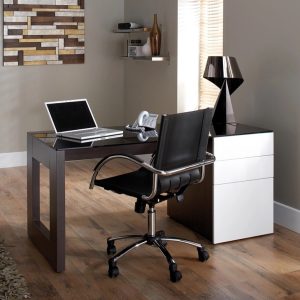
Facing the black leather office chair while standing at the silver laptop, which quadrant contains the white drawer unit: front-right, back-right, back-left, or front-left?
front-left

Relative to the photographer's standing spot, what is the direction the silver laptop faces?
facing the viewer and to the right of the viewer

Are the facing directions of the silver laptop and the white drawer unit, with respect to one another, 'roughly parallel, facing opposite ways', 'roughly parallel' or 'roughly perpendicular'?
roughly parallel

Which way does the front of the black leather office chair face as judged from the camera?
facing away from the viewer and to the left of the viewer

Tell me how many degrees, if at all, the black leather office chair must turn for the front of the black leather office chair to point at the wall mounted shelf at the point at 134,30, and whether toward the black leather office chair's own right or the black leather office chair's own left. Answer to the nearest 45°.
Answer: approximately 45° to the black leather office chair's own right

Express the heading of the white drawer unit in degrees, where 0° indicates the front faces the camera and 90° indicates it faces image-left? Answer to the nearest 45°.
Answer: approximately 315°

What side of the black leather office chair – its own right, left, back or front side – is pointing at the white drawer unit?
right

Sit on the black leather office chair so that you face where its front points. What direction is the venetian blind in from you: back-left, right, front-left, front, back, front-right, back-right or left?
front-right

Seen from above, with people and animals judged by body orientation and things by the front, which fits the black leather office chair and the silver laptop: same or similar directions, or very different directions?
very different directions

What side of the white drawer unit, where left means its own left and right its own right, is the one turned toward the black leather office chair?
right

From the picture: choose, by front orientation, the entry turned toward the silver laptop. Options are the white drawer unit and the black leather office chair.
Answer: the black leather office chair

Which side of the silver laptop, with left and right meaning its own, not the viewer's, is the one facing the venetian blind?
left

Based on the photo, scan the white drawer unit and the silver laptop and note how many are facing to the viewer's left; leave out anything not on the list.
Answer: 0
